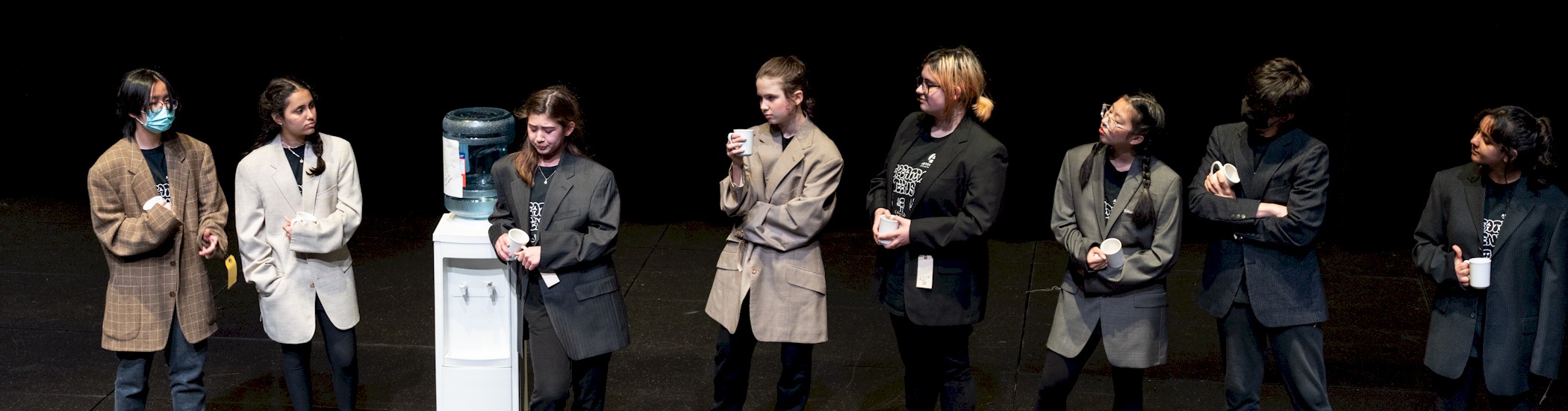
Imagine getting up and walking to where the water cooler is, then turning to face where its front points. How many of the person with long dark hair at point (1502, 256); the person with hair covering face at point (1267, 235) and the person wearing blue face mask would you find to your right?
1

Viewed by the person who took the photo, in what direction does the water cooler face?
facing the viewer

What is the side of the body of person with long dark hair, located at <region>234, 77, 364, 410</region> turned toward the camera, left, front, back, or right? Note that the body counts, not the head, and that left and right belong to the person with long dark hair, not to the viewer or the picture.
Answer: front

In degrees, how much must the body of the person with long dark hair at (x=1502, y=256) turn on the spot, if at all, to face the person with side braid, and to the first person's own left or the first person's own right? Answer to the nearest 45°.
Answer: approximately 45° to the first person's own right

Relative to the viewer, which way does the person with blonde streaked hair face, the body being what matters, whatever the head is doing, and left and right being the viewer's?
facing the viewer and to the left of the viewer

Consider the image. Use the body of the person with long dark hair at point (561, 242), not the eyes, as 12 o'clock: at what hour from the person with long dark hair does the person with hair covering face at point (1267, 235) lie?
The person with hair covering face is roughly at 8 o'clock from the person with long dark hair.

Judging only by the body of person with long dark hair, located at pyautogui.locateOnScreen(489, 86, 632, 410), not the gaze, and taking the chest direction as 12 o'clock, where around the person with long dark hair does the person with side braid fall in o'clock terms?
The person with side braid is roughly at 8 o'clock from the person with long dark hair.

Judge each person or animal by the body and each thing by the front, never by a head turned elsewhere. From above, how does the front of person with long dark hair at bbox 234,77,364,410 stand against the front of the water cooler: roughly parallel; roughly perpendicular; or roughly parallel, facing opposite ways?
roughly parallel

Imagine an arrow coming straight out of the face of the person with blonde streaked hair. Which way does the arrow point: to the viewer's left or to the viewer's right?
to the viewer's left

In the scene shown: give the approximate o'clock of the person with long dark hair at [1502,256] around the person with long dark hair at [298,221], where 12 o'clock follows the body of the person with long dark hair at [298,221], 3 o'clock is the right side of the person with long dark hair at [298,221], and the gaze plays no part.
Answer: the person with long dark hair at [1502,256] is roughly at 10 o'clock from the person with long dark hair at [298,221].

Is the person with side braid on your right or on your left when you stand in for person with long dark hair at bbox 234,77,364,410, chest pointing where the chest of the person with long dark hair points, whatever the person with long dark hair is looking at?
on your left

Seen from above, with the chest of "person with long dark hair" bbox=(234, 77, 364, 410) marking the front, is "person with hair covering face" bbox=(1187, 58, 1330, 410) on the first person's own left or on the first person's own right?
on the first person's own left

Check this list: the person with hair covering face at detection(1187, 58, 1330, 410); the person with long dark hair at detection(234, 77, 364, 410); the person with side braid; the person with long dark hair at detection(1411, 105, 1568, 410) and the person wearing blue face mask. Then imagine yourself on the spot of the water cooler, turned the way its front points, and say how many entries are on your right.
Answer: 2
